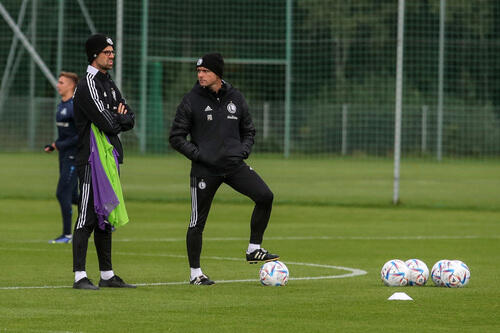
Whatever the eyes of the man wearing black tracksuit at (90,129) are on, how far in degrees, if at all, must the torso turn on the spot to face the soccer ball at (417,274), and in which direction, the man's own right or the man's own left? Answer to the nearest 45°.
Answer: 0° — they already face it

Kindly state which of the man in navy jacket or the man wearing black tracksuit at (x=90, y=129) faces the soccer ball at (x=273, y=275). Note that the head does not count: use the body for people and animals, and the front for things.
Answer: the man wearing black tracksuit

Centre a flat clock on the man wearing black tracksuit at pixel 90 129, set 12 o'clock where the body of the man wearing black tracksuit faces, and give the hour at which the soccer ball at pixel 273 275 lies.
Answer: The soccer ball is roughly at 12 o'clock from the man wearing black tracksuit.

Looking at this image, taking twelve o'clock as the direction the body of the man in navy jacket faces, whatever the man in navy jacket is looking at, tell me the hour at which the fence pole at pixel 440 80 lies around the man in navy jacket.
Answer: The fence pole is roughly at 4 o'clock from the man in navy jacket.

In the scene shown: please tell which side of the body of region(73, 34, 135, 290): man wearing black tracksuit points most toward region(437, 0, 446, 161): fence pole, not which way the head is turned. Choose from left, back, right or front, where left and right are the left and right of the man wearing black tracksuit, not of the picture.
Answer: left

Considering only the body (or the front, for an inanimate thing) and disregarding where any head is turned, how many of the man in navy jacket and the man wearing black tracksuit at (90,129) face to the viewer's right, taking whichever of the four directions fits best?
1

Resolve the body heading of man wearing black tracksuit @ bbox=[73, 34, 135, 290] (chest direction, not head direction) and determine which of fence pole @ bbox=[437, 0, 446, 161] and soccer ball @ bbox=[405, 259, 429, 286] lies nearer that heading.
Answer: the soccer ball
